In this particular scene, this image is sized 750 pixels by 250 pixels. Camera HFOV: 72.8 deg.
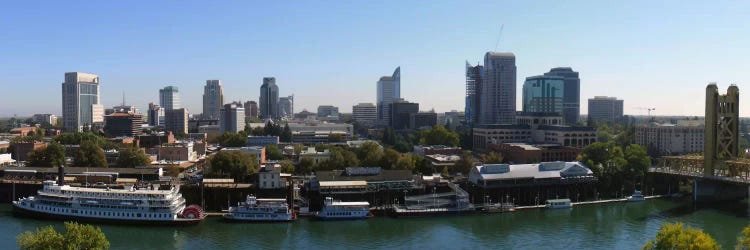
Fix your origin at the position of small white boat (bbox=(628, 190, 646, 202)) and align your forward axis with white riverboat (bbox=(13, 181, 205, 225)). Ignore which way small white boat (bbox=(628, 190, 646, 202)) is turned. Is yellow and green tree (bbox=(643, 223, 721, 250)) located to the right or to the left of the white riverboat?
left

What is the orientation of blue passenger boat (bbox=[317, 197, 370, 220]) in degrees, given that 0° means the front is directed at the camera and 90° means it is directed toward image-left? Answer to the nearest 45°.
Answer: approximately 90°

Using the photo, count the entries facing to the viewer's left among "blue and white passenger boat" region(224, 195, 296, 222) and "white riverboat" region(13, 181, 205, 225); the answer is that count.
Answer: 2

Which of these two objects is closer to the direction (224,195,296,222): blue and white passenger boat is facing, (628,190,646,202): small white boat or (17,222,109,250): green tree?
the green tree

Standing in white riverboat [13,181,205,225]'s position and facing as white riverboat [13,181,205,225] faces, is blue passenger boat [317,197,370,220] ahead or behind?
behind

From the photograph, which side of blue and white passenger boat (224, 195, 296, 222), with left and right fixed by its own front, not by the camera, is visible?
left

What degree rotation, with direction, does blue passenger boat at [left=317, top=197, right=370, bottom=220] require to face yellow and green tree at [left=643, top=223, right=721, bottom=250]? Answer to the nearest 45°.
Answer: approximately 135° to its left

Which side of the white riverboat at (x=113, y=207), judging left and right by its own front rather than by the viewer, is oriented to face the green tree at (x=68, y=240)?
left

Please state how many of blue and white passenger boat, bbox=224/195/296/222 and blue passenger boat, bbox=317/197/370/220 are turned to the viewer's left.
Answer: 2

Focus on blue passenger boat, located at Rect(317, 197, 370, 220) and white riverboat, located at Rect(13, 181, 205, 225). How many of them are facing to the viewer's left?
2

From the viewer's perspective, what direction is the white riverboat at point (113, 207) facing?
to the viewer's left

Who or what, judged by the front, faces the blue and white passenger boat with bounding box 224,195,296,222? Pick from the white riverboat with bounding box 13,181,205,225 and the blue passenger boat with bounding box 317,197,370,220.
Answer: the blue passenger boat with bounding box 317,197,370,220

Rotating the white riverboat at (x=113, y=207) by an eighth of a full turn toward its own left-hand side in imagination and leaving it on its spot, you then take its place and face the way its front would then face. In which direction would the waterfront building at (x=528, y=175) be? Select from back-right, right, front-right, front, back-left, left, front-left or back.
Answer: back-left
